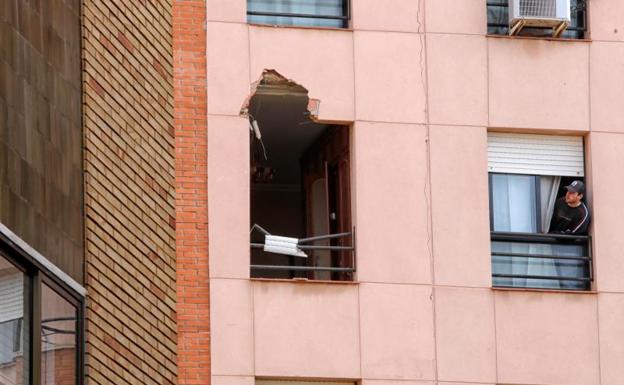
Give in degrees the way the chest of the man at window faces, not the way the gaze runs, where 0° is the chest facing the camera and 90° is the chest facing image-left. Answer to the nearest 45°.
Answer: approximately 45°

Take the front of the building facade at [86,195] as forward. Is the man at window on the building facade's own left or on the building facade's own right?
on the building facade's own left

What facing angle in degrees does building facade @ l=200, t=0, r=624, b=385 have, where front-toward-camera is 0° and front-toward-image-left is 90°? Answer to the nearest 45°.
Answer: approximately 0°

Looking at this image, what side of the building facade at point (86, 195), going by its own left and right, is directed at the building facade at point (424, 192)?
left
